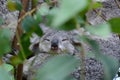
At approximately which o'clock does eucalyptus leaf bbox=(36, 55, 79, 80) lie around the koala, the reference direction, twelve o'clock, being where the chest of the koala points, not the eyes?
The eucalyptus leaf is roughly at 12 o'clock from the koala.

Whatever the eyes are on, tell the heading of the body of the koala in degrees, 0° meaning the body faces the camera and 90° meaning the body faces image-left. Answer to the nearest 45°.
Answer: approximately 0°

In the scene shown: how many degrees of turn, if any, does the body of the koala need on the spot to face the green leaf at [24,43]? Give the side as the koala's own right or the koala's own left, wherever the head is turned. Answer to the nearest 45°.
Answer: approximately 90° to the koala's own right

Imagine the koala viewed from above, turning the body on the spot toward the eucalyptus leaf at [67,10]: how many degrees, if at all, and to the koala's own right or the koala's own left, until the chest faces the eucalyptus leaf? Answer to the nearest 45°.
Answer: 0° — it already faces it

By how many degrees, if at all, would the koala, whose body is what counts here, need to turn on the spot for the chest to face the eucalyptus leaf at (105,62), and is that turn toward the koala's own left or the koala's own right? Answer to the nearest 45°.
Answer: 0° — it already faces it
